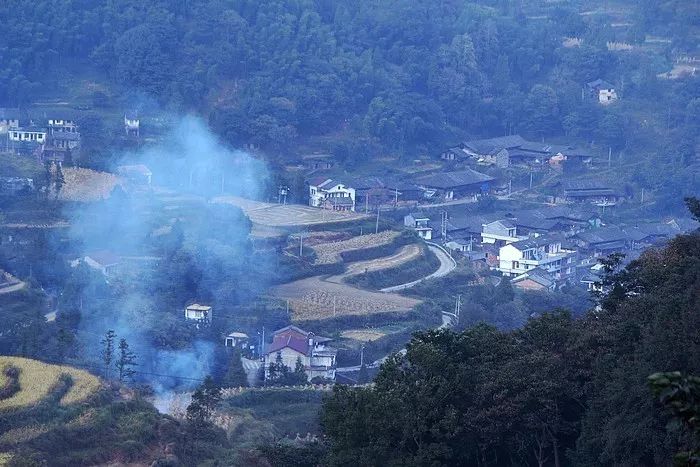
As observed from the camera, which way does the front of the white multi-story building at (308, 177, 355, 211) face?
facing the viewer and to the right of the viewer

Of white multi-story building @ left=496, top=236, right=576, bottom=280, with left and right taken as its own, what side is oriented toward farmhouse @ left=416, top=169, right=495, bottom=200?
back

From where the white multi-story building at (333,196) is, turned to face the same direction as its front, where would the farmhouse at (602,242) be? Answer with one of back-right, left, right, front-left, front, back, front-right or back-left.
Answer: front-left

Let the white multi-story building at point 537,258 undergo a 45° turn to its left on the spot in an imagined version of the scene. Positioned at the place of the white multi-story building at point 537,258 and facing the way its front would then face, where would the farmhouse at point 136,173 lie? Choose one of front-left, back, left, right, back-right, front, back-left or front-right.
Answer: back

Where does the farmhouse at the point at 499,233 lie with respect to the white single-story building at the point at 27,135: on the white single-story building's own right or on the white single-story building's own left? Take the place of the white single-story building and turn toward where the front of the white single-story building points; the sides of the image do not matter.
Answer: on the white single-story building's own left

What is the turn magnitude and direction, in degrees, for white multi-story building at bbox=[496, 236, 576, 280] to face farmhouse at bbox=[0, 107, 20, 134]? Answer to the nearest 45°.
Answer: approximately 135° to its right

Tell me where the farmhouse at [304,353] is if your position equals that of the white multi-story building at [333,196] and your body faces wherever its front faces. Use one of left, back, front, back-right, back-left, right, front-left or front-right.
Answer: front-right

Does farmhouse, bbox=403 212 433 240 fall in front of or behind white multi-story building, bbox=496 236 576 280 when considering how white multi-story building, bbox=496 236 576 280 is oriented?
behind

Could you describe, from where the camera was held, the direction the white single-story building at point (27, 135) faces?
facing the viewer

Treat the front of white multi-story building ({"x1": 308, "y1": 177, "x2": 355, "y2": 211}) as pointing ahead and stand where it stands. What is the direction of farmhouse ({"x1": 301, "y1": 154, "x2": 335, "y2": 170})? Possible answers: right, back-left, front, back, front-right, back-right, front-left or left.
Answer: back-left

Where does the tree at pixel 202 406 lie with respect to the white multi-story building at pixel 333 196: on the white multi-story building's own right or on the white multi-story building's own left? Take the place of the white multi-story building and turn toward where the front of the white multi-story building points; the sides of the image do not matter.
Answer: on the white multi-story building's own right

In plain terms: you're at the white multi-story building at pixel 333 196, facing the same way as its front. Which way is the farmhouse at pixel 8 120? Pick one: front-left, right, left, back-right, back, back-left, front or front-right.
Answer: back-right
